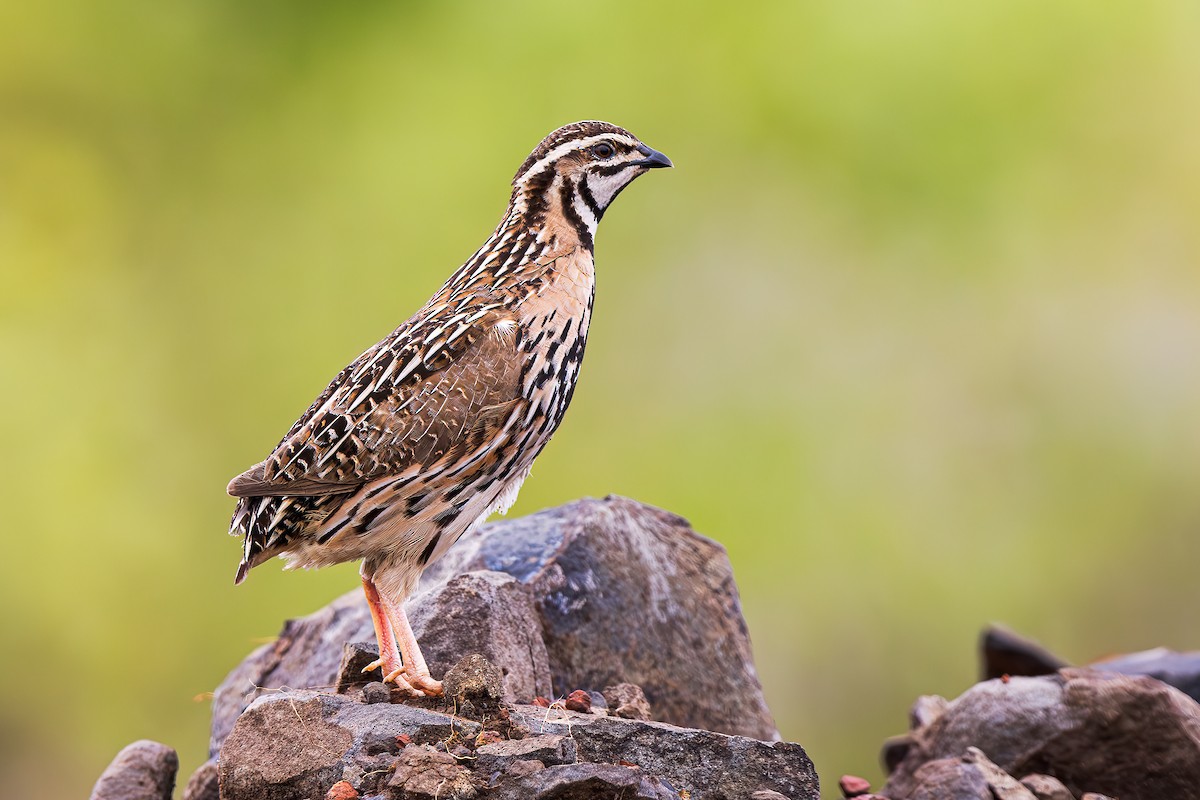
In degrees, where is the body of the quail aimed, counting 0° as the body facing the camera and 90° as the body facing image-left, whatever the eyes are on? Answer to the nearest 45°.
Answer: approximately 270°

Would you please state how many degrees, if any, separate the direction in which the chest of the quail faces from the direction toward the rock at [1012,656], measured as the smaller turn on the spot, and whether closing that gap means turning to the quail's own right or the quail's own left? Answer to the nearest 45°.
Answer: approximately 45° to the quail's own left

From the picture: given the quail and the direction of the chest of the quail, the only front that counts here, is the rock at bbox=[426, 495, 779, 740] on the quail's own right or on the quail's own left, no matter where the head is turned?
on the quail's own left

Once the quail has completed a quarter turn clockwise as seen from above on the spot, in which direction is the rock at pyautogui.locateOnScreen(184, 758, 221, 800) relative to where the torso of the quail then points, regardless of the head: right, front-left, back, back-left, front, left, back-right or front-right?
back-right

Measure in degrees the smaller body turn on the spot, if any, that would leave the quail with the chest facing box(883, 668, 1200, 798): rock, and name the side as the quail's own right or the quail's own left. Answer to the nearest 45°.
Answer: approximately 45° to the quail's own left
